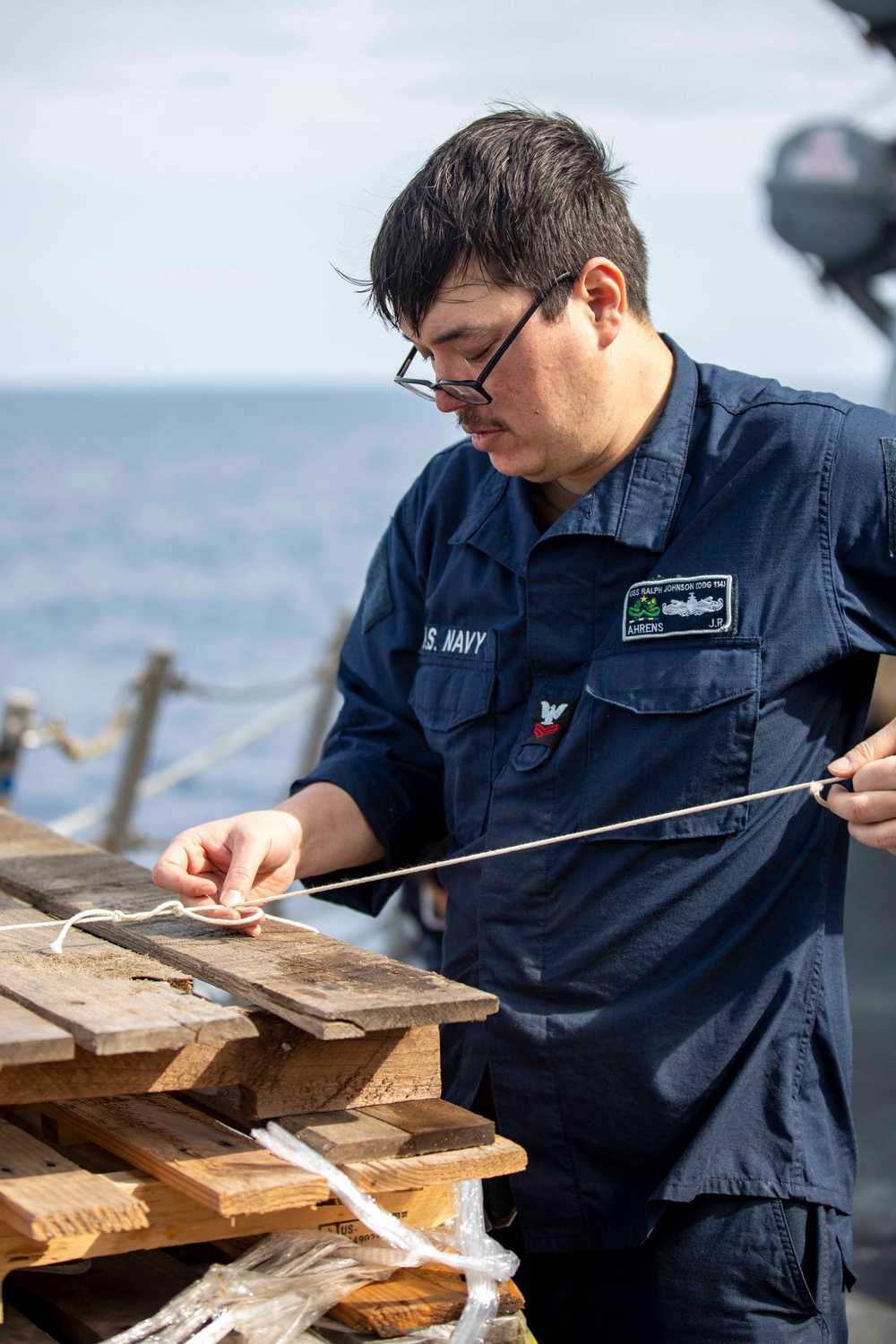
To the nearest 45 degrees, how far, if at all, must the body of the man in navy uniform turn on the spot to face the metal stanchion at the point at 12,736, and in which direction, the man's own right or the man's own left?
approximately 90° to the man's own right

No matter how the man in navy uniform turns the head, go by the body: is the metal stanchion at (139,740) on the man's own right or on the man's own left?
on the man's own right

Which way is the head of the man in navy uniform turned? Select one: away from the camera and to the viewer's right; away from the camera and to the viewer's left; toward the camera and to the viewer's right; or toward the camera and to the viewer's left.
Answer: toward the camera and to the viewer's left

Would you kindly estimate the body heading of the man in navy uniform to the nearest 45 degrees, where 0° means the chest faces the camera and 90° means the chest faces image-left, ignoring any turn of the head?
approximately 45°

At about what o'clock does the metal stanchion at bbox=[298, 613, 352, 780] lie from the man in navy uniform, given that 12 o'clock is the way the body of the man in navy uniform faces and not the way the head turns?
The metal stanchion is roughly at 4 o'clock from the man in navy uniform.
